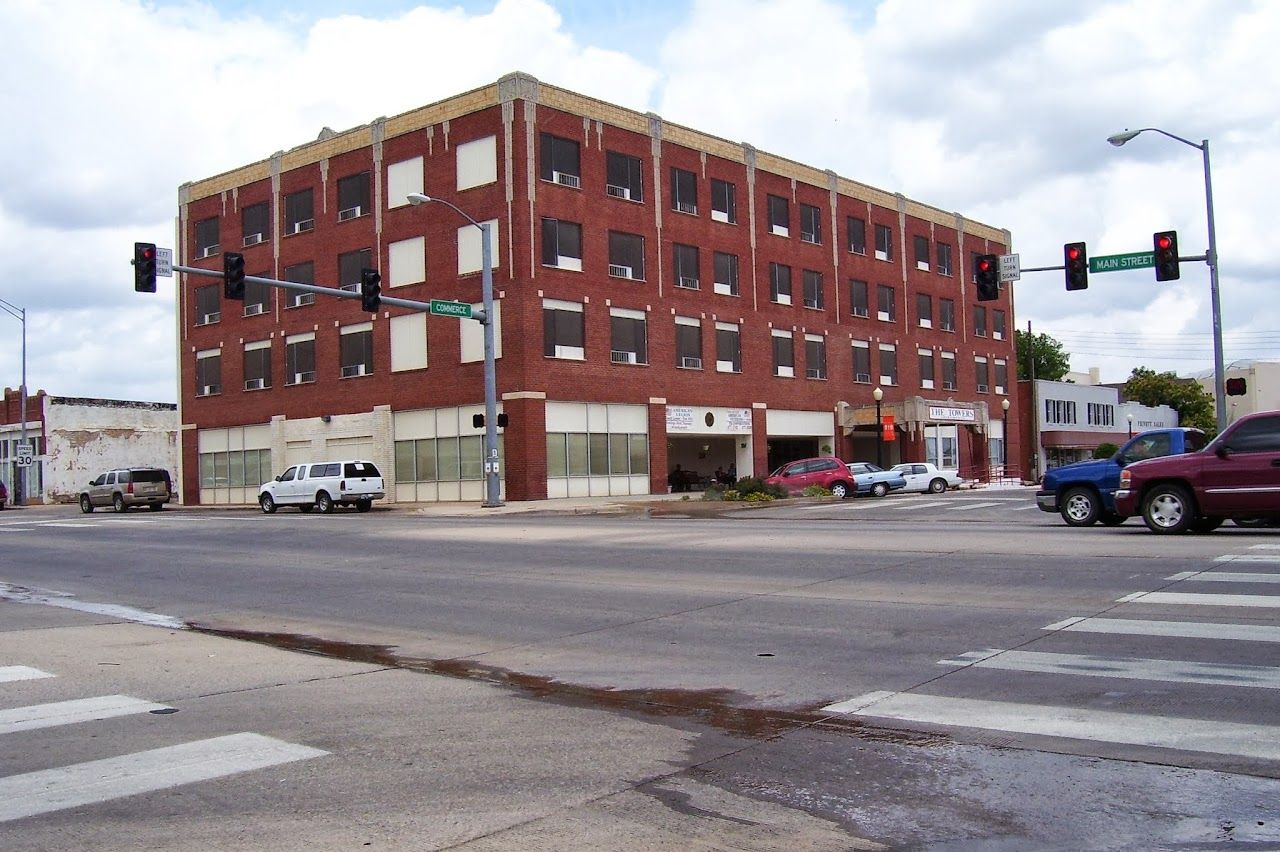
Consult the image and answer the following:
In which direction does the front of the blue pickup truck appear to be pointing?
to the viewer's left

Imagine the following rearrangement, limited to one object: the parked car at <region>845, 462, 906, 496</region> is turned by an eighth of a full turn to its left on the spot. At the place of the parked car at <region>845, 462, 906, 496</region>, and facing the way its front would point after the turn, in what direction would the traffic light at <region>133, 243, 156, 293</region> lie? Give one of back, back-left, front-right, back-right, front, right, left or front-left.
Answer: front-left

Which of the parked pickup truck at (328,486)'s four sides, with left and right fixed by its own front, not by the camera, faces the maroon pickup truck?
back

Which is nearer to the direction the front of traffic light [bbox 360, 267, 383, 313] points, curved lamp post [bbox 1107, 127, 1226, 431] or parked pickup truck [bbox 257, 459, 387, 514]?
the curved lamp post

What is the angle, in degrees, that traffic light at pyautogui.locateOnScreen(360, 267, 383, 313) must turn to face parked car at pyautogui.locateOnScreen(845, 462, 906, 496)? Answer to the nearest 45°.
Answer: approximately 90° to its left

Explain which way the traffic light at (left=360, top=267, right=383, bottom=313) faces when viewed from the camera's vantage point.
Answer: facing the viewer and to the right of the viewer

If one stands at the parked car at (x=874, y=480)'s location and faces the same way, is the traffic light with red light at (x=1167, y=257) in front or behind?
behind

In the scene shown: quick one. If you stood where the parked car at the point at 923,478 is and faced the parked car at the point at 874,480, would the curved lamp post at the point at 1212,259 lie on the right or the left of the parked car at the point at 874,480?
left

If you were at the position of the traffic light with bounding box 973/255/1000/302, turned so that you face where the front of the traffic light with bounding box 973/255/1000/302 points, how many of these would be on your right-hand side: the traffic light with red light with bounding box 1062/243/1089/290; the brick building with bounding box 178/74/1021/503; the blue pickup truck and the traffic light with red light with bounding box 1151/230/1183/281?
1

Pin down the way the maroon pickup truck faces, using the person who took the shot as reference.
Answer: facing to the left of the viewer

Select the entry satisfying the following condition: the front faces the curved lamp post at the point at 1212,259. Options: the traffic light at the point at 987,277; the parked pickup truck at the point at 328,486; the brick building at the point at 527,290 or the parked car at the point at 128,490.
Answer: the brick building

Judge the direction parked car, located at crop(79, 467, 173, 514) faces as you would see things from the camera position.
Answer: facing away from the viewer and to the left of the viewer

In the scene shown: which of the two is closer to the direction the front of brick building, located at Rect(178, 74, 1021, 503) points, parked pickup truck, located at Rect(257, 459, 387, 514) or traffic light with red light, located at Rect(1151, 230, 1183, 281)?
the traffic light with red light
